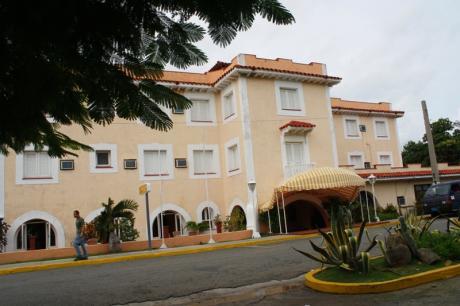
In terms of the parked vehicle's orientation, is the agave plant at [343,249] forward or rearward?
forward

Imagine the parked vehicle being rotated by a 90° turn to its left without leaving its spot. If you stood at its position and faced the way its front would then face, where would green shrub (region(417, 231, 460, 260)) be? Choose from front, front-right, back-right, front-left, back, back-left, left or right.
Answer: front-right

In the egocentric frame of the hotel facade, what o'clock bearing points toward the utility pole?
The utility pole is roughly at 10 o'clock from the hotel facade.

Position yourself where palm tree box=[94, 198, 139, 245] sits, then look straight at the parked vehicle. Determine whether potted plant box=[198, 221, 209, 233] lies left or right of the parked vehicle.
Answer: left

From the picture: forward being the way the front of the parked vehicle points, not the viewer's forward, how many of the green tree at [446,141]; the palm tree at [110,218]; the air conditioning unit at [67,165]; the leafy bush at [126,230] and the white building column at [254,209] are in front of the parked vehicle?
4

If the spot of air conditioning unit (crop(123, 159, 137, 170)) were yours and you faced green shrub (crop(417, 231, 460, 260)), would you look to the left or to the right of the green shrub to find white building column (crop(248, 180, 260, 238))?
left

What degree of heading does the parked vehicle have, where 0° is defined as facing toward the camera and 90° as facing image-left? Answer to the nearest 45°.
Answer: approximately 45°

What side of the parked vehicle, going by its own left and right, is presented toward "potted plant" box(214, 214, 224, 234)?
front

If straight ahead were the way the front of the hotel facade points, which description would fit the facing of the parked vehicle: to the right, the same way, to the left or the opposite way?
to the right

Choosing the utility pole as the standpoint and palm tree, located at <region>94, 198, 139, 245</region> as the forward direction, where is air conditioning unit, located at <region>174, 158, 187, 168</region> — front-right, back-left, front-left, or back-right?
front-right

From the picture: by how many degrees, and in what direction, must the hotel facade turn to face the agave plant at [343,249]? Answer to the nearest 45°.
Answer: approximately 45° to its right

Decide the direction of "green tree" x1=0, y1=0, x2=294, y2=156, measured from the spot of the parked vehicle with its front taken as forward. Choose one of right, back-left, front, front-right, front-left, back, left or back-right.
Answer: front-left

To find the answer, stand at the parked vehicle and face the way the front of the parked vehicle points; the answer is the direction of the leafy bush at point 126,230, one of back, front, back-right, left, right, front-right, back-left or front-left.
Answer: front

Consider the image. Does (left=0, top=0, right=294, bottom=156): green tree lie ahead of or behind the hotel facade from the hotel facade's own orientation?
ahead

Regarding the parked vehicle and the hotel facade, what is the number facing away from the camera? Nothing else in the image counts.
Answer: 0

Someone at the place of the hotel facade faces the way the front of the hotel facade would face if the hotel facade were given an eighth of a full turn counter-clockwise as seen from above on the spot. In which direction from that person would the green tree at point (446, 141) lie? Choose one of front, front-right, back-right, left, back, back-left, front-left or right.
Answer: front-left

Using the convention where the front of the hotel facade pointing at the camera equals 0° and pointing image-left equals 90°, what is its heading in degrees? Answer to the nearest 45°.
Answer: approximately 315°

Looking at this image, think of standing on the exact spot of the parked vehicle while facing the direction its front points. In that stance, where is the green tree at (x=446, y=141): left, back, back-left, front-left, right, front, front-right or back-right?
back-right

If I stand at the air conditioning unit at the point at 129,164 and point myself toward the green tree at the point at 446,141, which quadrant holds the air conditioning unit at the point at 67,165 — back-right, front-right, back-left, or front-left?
back-left
